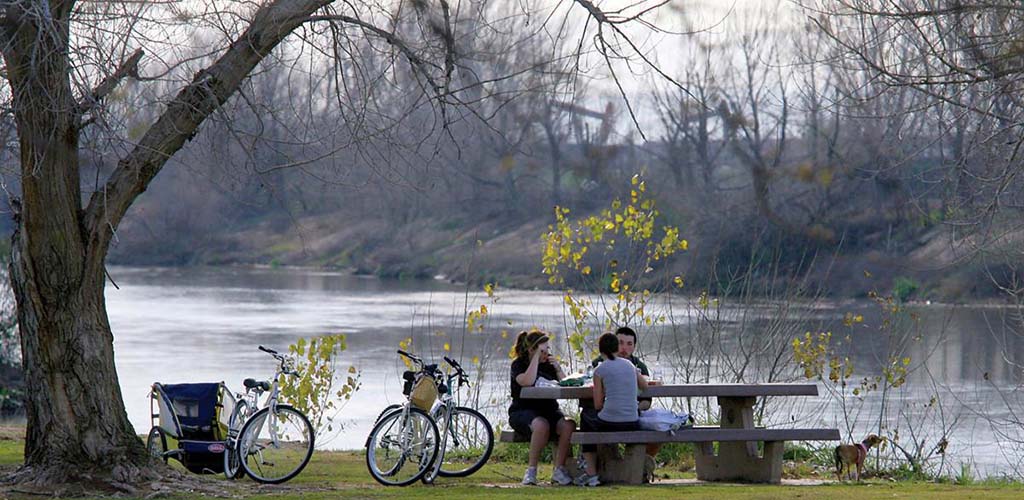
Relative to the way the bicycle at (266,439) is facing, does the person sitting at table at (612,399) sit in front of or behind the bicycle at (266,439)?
in front

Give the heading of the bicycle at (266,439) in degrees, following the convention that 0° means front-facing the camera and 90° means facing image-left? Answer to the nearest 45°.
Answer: approximately 315°

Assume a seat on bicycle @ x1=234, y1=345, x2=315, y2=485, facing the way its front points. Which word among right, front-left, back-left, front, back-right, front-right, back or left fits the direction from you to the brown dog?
front-left

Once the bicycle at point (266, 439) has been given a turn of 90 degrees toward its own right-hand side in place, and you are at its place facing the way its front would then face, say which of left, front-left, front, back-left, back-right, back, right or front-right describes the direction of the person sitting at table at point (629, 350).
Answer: back-left

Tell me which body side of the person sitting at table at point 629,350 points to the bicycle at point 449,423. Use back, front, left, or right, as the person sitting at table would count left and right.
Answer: right

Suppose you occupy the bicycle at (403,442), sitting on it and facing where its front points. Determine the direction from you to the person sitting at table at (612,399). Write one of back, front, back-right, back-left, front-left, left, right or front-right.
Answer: back-left

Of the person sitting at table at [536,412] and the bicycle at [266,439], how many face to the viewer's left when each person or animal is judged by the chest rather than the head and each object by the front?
0

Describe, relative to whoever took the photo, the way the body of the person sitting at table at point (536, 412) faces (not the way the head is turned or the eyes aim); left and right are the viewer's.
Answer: facing the viewer and to the right of the viewer

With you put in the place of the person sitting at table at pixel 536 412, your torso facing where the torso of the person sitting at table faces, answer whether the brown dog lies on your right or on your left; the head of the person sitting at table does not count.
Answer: on your left

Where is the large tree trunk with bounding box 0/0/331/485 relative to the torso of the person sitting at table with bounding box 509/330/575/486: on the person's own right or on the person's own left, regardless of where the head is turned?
on the person's own right

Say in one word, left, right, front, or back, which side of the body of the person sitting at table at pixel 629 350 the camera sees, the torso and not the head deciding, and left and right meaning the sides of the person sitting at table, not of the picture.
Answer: front

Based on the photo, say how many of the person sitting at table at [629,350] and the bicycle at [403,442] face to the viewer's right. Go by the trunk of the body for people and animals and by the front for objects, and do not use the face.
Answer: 0
